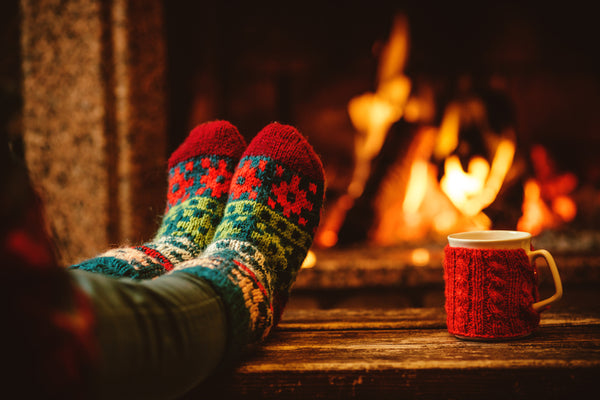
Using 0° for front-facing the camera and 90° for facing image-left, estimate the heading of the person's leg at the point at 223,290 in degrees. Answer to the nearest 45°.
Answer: approximately 225°

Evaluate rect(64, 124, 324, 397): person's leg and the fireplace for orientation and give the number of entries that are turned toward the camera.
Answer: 1

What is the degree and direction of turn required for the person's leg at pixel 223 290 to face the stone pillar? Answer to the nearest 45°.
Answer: approximately 45° to its left

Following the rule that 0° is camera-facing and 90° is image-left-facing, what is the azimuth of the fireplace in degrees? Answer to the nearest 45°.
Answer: approximately 0°

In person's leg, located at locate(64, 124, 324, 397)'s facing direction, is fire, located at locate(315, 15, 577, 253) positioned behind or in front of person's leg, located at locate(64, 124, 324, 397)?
in front

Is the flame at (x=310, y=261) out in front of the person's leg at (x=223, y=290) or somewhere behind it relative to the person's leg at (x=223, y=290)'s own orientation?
in front

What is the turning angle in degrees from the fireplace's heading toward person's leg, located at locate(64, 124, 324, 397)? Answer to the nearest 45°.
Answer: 0° — it already faces it
